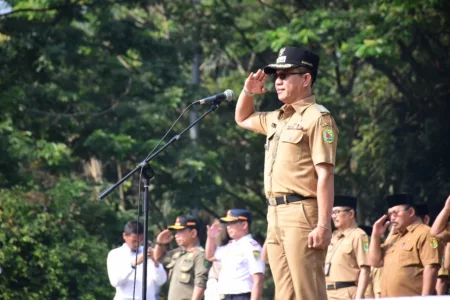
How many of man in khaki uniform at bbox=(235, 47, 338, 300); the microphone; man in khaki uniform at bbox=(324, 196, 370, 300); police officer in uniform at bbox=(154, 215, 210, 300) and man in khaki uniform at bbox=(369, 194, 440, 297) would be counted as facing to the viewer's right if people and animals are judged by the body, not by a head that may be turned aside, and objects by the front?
1

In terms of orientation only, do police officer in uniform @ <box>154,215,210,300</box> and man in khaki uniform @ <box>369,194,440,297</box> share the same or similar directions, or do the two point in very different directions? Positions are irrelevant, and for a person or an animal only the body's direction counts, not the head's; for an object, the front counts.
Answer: same or similar directions

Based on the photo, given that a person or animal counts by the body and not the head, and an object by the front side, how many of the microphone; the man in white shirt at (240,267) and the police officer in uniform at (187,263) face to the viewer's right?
1

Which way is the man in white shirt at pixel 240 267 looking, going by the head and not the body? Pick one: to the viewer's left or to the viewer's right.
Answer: to the viewer's left

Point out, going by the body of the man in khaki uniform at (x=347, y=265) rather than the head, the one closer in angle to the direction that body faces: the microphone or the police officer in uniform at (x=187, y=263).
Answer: the microphone

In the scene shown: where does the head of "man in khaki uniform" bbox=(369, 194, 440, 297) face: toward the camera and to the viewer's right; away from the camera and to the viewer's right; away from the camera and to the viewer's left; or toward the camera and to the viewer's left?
toward the camera and to the viewer's left

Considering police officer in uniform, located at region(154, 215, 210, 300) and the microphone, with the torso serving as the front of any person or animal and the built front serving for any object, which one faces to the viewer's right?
the microphone

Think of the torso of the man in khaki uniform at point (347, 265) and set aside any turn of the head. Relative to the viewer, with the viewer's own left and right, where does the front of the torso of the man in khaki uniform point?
facing the viewer and to the left of the viewer

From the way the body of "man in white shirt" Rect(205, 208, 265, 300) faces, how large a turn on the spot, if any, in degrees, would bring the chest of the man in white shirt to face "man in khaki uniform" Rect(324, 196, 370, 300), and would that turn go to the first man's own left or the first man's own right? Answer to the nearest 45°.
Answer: approximately 135° to the first man's own left

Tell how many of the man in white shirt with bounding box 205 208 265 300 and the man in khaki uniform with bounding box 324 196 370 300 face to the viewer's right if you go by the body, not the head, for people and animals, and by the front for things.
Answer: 0

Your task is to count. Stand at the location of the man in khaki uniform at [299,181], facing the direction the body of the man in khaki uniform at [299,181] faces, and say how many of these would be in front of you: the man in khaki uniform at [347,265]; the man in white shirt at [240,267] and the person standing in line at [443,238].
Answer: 0

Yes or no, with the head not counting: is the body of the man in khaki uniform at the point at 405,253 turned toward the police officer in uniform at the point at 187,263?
no

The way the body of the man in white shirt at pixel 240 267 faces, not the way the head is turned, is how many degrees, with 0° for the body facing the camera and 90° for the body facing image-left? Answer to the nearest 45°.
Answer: approximately 45°

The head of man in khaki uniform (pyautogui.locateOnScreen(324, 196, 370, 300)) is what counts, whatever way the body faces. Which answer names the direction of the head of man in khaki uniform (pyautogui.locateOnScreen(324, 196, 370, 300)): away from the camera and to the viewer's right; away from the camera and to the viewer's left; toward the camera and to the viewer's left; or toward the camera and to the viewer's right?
toward the camera and to the viewer's left

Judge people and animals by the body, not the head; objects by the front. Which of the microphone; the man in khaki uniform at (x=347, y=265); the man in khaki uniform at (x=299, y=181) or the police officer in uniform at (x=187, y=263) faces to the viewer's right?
the microphone

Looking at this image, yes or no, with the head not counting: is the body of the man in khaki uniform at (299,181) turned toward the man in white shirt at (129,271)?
no
